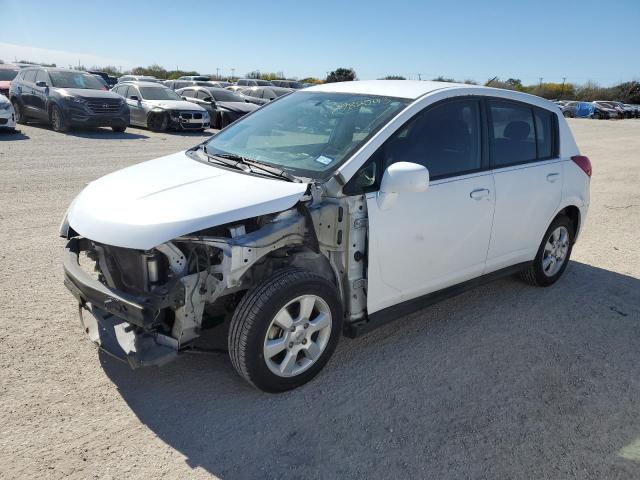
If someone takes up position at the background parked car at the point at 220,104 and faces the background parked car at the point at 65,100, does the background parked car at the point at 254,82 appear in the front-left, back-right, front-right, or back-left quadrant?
back-right

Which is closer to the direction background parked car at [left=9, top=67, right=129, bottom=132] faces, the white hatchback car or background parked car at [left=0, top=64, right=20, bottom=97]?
the white hatchback car

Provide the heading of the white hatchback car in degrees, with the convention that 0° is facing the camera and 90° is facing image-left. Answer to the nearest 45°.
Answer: approximately 45°

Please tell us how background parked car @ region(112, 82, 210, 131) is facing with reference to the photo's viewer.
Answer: facing the viewer and to the right of the viewer

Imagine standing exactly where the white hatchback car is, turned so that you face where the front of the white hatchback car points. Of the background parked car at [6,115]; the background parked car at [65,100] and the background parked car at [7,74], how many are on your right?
3

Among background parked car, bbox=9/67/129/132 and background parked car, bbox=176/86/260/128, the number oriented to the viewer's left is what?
0

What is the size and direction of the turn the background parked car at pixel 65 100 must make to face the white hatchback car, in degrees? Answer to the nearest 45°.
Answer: approximately 45° to its right

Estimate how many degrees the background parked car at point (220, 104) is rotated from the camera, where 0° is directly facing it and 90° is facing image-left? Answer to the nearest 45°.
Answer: approximately 315°

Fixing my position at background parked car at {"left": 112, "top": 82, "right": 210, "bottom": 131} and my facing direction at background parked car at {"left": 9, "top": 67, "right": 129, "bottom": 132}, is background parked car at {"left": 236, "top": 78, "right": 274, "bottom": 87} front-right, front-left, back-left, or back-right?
back-right

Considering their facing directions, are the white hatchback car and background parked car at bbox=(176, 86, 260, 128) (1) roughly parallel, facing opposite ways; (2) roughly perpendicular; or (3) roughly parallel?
roughly perpendicular

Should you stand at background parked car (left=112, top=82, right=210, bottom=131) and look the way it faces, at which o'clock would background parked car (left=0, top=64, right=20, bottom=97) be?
background parked car (left=0, top=64, right=20, bottom=97) is roughly at 6 o'clock from background parked car (left=112, top=82, right=210, bottom=131).

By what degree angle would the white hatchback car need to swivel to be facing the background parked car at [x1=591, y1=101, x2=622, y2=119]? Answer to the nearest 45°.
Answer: approximately 180°

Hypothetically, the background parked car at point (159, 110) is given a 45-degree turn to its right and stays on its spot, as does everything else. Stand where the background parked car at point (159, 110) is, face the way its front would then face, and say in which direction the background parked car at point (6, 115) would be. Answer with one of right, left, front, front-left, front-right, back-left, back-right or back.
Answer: front-right
